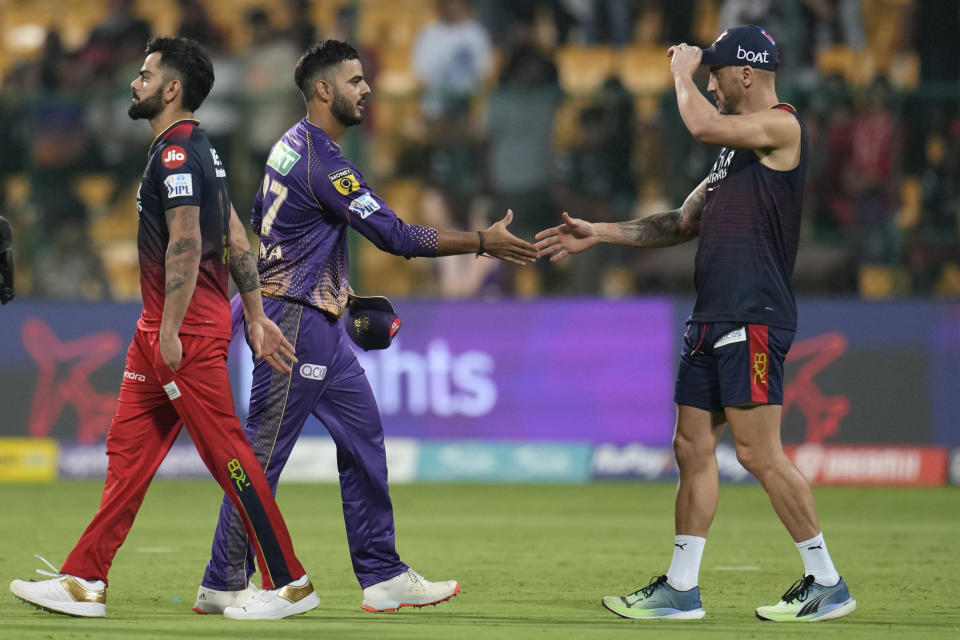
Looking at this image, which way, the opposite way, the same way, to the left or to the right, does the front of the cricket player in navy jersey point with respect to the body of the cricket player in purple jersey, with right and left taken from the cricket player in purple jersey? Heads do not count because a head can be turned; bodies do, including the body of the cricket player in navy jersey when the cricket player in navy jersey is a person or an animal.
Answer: the opposite way

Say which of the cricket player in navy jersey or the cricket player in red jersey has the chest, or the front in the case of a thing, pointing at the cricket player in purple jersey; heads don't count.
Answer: the cricket player in navy jersey

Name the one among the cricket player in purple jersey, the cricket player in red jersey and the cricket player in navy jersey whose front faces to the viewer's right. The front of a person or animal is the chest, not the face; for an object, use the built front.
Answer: the cricket player in purple jersey

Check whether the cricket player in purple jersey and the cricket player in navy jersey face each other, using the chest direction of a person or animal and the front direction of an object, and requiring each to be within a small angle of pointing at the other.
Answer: yes

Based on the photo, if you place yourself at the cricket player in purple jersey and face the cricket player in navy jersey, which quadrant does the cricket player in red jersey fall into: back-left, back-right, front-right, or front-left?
back-right

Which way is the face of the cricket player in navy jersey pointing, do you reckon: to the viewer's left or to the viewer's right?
to the viewer's left

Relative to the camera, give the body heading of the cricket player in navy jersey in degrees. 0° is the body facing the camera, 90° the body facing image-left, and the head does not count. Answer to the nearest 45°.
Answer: approximately 90°

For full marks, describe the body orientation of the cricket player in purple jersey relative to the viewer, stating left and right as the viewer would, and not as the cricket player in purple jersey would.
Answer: facing to the right of the viewer

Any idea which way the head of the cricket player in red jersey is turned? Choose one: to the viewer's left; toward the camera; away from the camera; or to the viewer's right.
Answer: to the viewer's left

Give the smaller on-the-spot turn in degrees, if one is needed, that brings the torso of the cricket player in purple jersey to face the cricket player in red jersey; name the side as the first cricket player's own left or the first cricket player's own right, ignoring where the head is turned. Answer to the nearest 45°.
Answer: approximately 180°

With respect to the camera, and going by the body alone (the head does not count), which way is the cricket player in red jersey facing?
to the viewer's left

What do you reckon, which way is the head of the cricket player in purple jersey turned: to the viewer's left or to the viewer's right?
to the viewer's right
